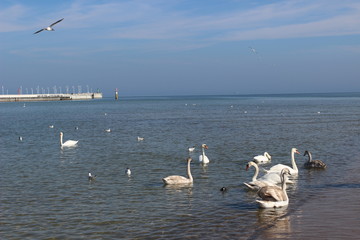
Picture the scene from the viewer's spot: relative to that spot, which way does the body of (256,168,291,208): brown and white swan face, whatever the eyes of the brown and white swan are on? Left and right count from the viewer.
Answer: facing to the right of the viewer
